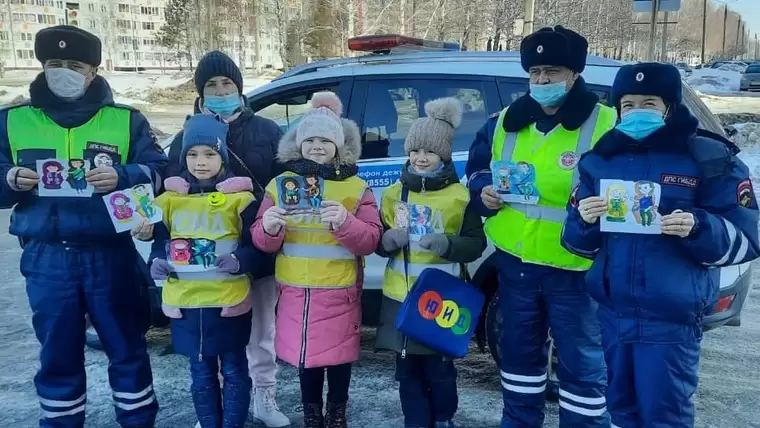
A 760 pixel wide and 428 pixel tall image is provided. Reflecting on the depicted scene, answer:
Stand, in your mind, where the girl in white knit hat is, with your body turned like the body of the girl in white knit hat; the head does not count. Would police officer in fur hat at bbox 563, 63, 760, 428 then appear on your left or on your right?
on your left

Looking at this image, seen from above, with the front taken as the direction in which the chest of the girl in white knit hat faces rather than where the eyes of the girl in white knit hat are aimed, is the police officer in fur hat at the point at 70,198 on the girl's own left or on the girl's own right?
on the girl's own right

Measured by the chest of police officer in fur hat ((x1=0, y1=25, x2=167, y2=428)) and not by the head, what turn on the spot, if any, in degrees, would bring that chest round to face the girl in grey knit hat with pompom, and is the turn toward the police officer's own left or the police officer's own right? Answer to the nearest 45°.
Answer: approximately 45° to the police officer's own left

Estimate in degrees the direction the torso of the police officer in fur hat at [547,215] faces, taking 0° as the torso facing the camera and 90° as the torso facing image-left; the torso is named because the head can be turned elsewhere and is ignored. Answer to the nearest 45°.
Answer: approximately 0°

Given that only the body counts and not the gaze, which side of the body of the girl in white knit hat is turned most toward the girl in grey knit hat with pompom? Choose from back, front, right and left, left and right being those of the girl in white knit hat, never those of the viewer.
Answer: left

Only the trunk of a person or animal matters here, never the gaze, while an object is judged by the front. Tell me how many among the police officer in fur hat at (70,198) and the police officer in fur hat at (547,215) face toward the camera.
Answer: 2

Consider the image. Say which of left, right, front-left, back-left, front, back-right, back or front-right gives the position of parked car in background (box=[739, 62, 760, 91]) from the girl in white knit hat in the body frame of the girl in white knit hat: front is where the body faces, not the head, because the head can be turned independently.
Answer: back-left
